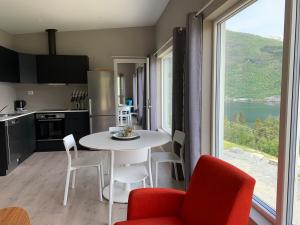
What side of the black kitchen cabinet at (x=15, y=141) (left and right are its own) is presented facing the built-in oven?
left

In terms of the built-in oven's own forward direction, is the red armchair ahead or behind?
ahead

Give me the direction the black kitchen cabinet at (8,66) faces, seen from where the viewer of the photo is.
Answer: facing the viewer and to the right of the viewer

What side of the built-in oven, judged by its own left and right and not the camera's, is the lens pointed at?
front

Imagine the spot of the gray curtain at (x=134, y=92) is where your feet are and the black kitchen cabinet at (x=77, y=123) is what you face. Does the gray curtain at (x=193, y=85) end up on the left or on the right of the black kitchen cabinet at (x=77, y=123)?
left

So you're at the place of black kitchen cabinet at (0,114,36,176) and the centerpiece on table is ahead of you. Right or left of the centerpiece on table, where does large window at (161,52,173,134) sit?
left

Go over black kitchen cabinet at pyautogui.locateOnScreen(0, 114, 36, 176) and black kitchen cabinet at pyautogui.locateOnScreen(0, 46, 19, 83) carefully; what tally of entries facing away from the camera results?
0

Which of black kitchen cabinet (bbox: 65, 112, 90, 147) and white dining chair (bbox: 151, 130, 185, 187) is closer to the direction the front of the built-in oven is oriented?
the white dining chair

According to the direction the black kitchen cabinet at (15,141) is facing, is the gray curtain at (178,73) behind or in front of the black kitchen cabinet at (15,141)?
in front

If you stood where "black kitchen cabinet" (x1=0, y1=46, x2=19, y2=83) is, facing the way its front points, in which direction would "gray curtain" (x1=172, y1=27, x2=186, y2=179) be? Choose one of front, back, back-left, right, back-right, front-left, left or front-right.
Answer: front

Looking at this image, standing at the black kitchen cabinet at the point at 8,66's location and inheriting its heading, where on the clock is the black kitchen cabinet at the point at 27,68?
the black kitchen cabinet at the point at 27,68 is roughly at 9 o'clock from the black kitchen cabinet at the point at 8,66.

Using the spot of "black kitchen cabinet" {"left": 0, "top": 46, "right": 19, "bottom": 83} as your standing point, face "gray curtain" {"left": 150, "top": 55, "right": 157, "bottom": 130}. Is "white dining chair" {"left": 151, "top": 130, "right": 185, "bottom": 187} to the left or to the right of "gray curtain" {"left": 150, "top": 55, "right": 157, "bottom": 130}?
right

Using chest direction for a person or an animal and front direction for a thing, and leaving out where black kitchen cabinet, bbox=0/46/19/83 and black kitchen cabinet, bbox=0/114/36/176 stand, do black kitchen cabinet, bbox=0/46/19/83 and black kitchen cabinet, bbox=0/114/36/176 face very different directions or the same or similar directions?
same or similar directions

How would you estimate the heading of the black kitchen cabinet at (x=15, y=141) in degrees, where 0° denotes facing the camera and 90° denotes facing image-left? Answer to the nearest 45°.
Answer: approximately 315°

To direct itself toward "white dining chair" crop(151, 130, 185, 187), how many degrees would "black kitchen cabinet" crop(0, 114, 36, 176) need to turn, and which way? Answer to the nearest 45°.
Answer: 0° — it already faces it

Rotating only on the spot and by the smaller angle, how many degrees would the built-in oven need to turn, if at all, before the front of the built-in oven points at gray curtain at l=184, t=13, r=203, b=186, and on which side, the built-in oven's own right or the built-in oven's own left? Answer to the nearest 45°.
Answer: approximately 45° to the built-in oven's own left
